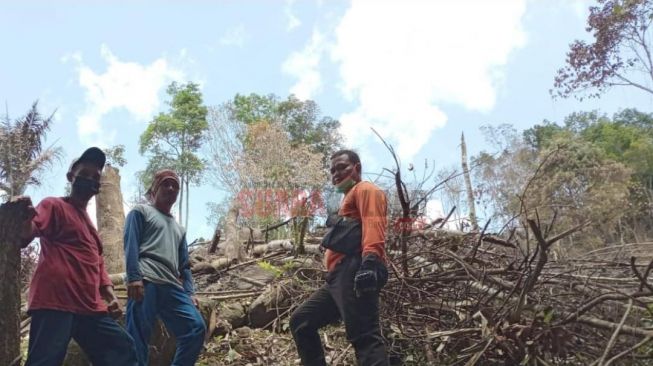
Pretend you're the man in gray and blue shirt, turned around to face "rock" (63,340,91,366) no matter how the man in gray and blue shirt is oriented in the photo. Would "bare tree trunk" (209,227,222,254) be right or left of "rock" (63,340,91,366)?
right

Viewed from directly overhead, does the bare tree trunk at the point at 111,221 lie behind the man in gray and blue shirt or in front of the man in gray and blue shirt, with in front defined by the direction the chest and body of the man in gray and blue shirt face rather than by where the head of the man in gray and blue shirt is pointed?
behind

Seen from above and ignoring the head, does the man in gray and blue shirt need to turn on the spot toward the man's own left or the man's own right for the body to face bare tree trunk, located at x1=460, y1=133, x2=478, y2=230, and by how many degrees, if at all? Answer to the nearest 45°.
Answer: approximately 90° to the man's own left

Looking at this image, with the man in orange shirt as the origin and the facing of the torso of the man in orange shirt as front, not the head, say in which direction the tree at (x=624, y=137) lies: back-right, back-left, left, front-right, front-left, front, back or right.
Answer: back

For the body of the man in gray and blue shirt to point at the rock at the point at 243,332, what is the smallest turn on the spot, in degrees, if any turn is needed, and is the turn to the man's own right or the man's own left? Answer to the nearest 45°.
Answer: approximately 90° to the man's own left

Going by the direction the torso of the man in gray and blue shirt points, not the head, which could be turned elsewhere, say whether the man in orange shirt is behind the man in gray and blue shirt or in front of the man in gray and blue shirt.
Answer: in front

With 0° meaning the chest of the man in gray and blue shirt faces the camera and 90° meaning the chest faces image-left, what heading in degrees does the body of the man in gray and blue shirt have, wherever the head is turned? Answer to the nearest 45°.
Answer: approximately 315°

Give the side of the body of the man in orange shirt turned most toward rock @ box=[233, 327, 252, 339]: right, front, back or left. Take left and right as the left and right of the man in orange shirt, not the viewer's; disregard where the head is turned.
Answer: right

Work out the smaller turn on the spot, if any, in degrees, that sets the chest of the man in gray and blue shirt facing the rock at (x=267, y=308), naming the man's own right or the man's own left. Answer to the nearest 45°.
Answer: approximately 90° to the man's own left

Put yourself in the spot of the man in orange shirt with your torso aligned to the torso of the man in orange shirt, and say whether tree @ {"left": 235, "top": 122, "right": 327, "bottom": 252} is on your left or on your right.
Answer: on your right

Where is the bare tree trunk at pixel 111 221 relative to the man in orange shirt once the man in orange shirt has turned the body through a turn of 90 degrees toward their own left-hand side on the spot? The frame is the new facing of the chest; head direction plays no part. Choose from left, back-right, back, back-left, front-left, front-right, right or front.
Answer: back

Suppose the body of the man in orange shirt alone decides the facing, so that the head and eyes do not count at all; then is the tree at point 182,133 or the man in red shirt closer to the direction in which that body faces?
the man in red shirt
